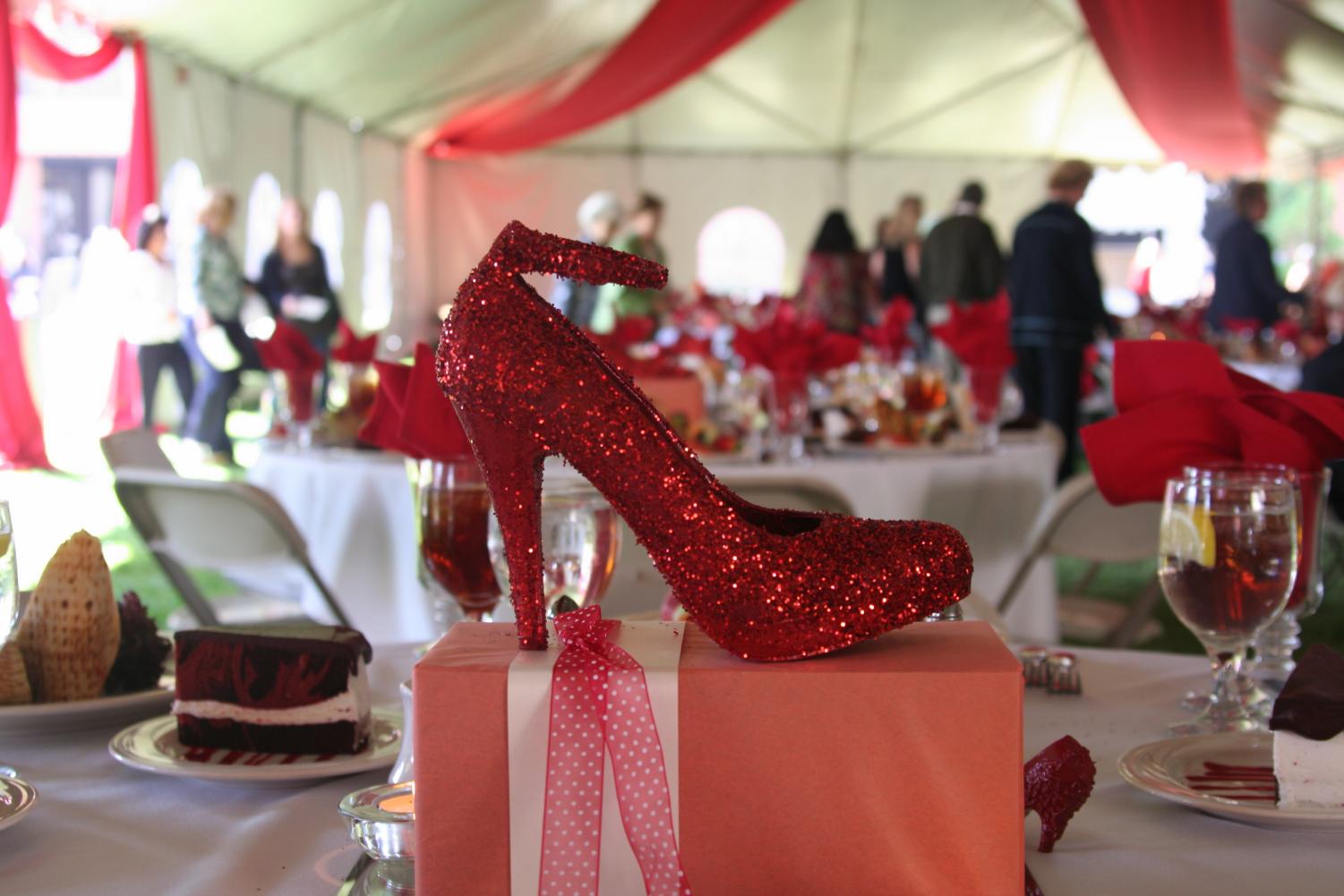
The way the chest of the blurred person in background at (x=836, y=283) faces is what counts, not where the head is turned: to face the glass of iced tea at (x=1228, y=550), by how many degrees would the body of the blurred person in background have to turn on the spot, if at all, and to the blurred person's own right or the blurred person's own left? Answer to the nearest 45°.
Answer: approximately 180°

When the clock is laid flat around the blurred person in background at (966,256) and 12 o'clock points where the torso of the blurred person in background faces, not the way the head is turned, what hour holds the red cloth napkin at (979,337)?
The red cloth napkin is roughly at 6 o'clock from the blurred person in background.

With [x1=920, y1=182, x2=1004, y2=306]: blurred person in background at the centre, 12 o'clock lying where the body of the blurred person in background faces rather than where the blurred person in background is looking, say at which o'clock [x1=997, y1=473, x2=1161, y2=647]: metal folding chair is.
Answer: The metal folding chair is roughly at 6 o'clock from the blurred person in background.

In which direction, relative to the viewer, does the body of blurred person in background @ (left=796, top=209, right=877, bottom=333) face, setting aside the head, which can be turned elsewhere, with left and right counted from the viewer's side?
facing away from the viewer

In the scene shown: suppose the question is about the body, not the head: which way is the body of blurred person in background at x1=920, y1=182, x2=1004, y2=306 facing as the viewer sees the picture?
away from the camera

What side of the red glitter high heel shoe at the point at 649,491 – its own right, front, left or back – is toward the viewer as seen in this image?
right

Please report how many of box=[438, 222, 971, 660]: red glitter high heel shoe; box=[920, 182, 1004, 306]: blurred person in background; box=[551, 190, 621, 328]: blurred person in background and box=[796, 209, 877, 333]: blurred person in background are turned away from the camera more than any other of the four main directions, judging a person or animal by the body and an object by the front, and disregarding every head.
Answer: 2

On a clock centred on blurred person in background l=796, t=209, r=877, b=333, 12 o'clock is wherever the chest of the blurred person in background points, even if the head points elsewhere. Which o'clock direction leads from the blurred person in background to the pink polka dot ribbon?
The pink polka dot ribbon is roughly at 6 o'clock from the blurred person in background.
